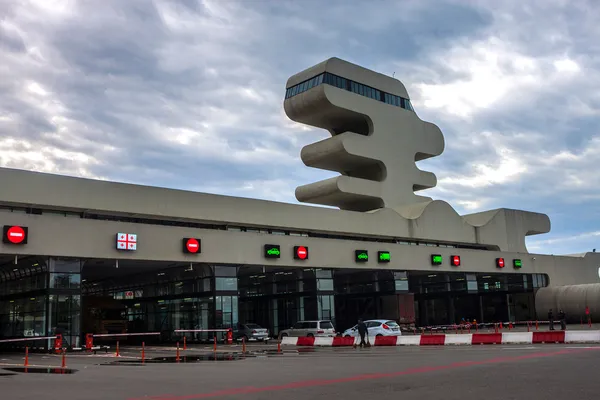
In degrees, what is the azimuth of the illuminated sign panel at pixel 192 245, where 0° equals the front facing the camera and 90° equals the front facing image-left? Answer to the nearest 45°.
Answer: approximately 315°

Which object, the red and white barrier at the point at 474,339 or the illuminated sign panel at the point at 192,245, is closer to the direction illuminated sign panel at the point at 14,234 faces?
the red and white barrier

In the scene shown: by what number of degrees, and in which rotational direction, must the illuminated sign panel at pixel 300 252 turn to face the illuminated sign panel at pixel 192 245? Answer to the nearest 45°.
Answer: approximately 90° to its right

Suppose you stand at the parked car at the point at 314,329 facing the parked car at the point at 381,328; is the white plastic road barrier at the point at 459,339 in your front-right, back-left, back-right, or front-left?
front-right

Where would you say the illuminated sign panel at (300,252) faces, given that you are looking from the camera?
facing the viewer and to the right of the viewer

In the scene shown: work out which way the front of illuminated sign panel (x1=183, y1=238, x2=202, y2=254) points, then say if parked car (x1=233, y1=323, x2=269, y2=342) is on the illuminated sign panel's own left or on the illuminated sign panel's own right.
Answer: on the illuminated sign panel's own left

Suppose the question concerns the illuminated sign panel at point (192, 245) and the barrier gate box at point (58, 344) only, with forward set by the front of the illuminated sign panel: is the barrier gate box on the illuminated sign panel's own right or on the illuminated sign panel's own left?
on the illuminated sign panel's own right

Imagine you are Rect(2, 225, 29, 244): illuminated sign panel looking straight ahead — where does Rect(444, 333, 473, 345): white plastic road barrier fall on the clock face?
The white plastic road barrier is roughly at 10 o'clock from the illuminated sign panel.

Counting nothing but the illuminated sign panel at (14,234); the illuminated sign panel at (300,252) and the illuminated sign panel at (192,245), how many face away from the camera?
0

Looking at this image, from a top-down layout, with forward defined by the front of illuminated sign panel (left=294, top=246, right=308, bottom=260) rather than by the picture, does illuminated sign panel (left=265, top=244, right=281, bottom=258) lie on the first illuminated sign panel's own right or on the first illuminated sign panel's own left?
on the first illuminated sign panel's own right

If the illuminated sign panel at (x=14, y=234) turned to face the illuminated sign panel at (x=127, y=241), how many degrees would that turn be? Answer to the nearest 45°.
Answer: approximately 90° to its left

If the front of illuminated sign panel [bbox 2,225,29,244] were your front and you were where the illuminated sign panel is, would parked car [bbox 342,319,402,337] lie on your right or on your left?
on your left

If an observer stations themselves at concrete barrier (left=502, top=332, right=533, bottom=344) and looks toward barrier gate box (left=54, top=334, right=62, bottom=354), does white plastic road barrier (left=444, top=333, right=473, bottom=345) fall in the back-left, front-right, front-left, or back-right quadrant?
front-right

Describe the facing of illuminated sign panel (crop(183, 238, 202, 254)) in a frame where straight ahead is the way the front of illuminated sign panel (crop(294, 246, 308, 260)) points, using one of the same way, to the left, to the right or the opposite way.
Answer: the same way

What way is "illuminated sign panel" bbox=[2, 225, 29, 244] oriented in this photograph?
toward the camera
